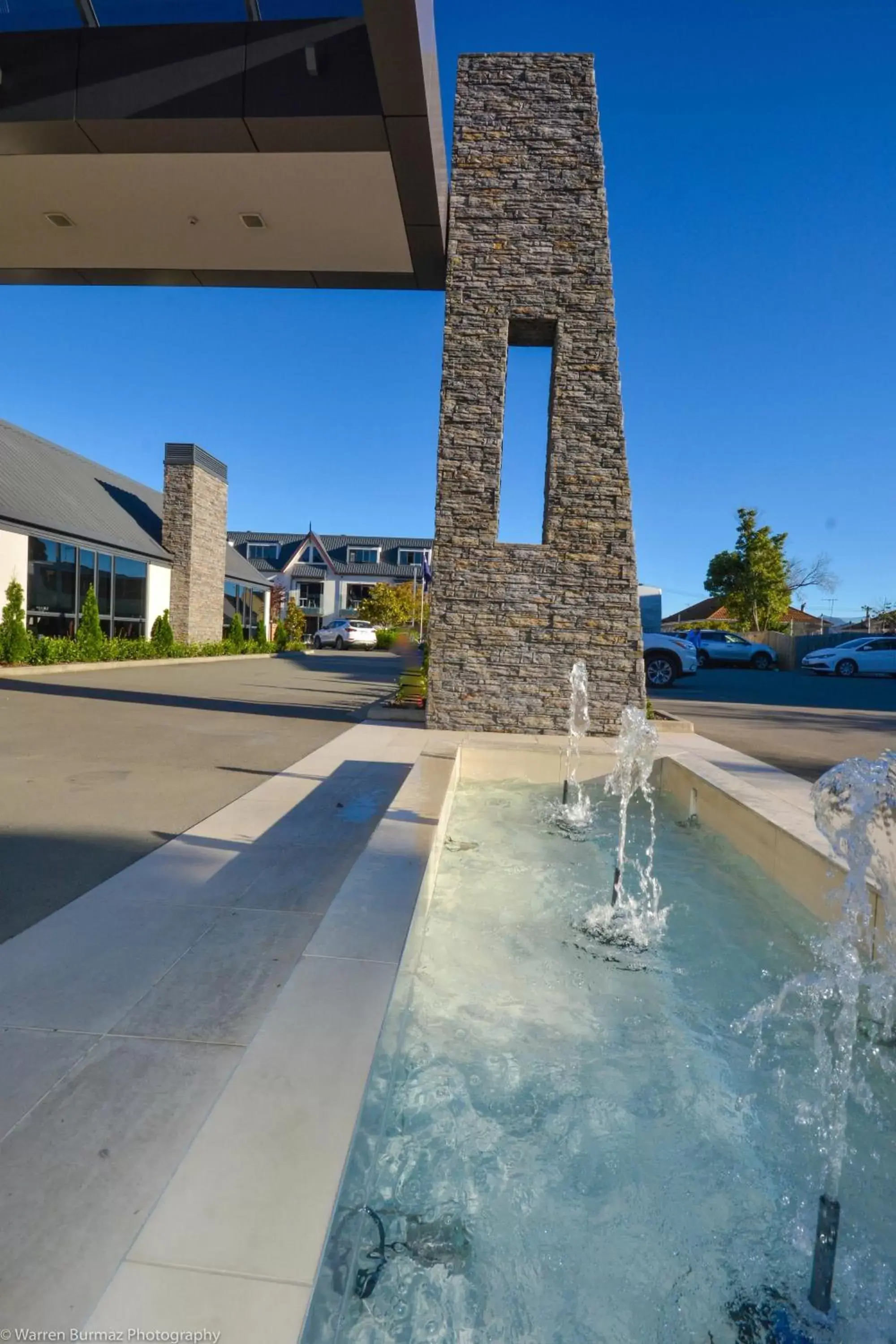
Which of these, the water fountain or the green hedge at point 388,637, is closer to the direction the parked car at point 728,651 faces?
the water fountain

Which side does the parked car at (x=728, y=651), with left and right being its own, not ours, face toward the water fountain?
right

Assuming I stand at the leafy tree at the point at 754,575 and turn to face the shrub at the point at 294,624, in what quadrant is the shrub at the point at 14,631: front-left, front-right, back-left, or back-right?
front-left

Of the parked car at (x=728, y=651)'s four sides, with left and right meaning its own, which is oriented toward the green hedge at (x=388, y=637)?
back

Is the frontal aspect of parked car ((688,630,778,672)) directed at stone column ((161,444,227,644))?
no

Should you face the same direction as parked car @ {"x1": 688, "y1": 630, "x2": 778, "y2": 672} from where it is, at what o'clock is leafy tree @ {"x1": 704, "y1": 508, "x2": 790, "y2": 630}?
The leafy tree is roughly at 9 o'clock from the parked car.

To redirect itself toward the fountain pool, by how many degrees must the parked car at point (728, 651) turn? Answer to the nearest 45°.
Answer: approximately 90° to its right

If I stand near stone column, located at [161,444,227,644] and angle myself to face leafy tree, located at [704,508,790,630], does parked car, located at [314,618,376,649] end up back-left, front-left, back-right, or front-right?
front-left

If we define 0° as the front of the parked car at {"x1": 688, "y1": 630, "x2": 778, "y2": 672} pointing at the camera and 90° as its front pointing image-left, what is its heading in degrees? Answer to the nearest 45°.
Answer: approximately 270°

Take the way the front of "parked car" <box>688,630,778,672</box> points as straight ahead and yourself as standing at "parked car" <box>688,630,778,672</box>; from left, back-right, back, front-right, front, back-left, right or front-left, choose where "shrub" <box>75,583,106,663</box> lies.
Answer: back-right

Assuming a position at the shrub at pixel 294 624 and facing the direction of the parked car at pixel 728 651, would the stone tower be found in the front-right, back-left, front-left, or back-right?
front-right

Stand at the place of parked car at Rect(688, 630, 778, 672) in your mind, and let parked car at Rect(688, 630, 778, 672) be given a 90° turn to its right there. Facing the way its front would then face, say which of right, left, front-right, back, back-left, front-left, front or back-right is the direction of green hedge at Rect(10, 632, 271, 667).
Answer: front-right

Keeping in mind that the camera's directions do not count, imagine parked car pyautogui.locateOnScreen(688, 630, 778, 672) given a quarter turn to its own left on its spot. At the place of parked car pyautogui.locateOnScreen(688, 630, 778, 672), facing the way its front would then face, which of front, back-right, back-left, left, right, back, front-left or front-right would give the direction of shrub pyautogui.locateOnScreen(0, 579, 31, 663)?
back-left

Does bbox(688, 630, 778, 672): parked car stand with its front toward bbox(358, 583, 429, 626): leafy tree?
no

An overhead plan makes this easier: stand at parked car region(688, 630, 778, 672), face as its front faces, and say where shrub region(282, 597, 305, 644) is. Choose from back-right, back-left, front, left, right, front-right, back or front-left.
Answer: back
